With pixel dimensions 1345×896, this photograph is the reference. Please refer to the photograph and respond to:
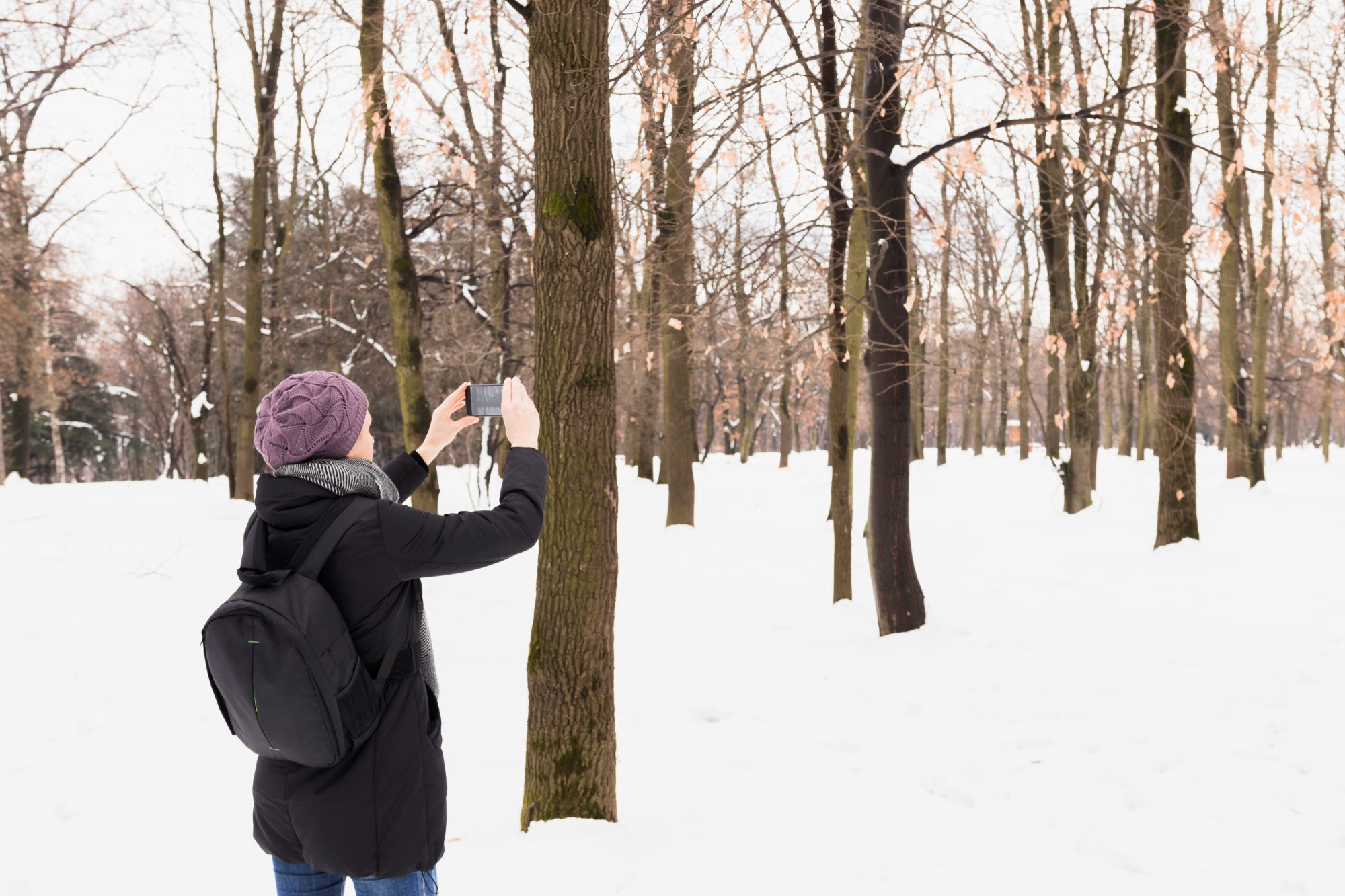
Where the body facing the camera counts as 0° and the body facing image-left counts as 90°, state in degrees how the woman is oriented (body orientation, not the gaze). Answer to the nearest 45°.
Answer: approximately 225°

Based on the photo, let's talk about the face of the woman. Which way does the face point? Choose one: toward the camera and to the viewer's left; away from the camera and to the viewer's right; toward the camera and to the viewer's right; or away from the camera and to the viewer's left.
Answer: away from the camera and to the viewer's right
